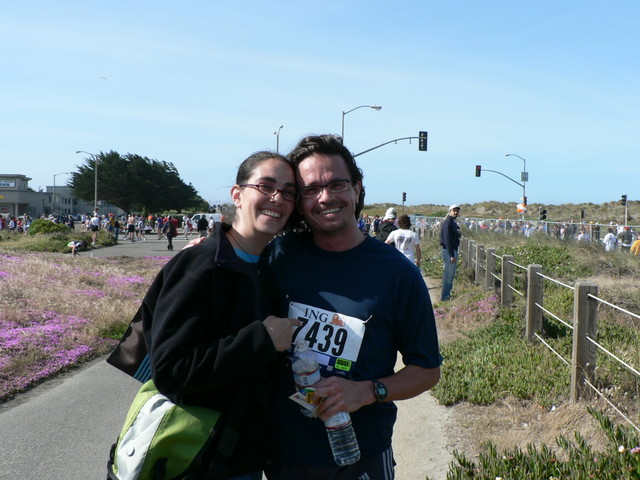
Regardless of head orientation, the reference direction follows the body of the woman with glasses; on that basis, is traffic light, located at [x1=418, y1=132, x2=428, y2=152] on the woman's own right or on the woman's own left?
on the woman's own left

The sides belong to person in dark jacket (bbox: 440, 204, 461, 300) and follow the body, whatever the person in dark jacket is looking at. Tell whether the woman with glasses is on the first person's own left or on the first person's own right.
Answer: on the first person's own right

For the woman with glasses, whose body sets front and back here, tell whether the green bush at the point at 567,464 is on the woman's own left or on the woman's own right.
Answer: on the woman's own left

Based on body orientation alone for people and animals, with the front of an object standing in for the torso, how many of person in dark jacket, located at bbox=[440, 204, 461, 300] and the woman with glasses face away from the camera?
0

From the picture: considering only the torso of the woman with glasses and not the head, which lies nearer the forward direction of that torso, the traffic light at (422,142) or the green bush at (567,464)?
the green bush
